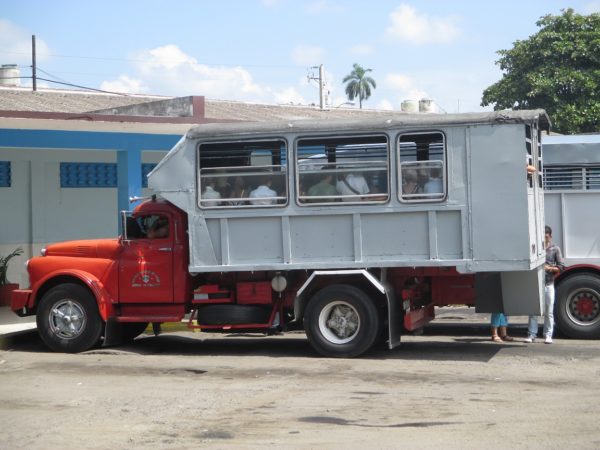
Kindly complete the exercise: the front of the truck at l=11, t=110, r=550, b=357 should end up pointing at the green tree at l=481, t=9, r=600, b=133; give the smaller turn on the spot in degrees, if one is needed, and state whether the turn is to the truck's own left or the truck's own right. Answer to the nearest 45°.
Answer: approximately 135° to the truck's own right

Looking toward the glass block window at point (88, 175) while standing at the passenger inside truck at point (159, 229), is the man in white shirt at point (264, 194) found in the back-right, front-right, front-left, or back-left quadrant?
back-right

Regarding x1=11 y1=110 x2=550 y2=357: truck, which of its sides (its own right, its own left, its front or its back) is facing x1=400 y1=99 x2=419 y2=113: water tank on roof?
right

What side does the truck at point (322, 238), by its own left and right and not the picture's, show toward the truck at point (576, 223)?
back

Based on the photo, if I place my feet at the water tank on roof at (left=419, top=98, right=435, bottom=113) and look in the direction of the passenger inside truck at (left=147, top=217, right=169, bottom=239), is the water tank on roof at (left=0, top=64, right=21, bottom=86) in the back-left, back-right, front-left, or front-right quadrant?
front-right

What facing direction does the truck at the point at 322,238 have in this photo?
to the viewer's left

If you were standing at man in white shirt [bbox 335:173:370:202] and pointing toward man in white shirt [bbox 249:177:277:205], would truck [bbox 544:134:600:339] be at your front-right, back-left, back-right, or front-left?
back-right

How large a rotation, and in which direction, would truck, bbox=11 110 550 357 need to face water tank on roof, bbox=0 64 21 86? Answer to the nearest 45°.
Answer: approximately 45° to its right

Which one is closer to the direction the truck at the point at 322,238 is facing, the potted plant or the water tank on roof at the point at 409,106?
the potted plant

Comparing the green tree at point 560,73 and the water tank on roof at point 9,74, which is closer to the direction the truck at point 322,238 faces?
the water tank on roof
